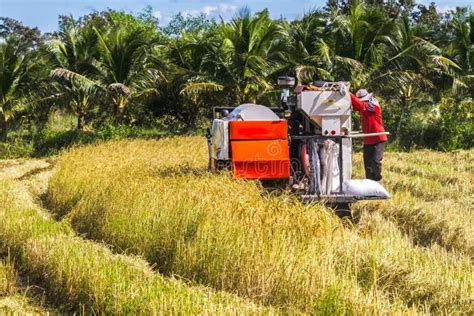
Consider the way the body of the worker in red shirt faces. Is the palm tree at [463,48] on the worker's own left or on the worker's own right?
on the worker's own right

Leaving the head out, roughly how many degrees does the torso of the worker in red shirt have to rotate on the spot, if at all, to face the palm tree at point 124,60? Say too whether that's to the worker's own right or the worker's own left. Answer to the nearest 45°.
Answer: approximately 45° to the worker's own right

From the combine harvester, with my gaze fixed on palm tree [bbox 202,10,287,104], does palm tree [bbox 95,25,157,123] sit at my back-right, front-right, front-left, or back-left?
front-left

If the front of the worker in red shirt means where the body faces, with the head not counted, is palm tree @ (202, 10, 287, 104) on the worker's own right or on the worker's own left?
on the worker's own right

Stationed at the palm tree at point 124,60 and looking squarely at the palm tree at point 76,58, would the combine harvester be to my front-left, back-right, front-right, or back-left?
back-left

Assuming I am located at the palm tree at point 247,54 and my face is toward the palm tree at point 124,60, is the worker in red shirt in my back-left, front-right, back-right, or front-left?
back-left

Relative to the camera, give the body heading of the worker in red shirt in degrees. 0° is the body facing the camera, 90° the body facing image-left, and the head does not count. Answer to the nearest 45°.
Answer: approximately 90°

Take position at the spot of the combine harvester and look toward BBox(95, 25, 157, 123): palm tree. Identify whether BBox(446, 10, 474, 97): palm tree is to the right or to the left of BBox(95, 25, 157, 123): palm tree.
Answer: right

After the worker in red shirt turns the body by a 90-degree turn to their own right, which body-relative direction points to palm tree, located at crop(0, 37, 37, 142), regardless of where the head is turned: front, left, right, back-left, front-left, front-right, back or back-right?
front-left
